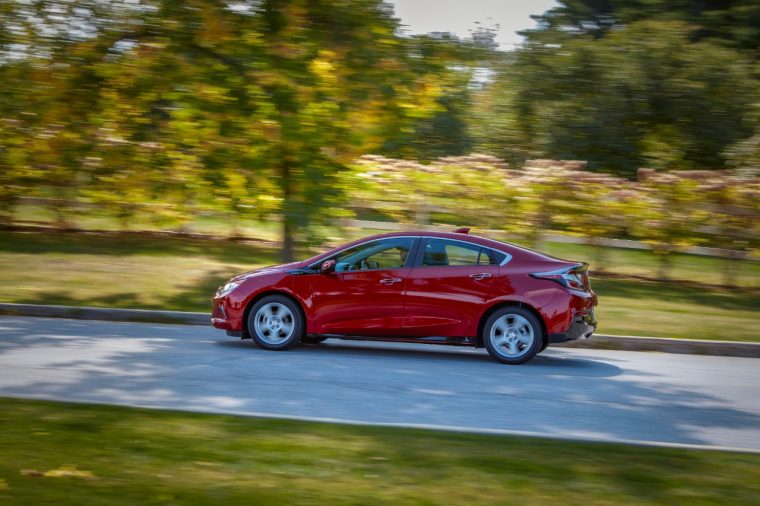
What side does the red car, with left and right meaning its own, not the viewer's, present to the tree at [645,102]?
right

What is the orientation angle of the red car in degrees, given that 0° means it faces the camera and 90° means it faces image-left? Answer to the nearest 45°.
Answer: approximately 90°
